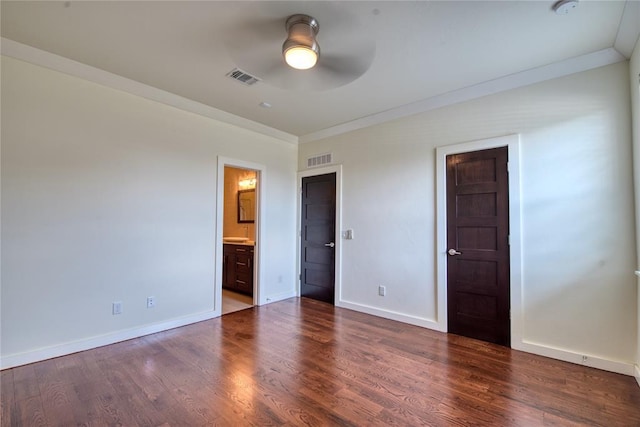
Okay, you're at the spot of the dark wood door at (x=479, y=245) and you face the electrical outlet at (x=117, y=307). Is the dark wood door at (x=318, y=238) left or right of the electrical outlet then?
right

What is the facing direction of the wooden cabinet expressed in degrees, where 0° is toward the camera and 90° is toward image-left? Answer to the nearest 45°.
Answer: approximately 45°

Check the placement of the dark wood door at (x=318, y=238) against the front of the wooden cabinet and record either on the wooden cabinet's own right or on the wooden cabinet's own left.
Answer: on the wooden cabinet's own left

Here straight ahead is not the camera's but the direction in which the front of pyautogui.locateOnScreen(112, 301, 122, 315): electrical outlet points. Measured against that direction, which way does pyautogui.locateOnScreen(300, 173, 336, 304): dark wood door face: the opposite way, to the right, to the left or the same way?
to the right

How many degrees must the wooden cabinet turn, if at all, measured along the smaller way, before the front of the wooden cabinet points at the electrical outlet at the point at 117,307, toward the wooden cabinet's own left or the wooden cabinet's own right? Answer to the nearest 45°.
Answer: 0° — it already faces it

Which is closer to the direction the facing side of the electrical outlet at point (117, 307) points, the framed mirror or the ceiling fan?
the ceiling fan

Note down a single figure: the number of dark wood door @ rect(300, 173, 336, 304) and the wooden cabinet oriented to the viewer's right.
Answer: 0
